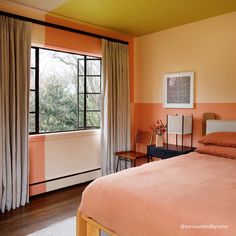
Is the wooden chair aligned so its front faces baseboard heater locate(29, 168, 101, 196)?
yes

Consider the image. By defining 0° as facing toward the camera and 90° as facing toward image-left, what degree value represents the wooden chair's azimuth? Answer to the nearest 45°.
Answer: approximately 45°

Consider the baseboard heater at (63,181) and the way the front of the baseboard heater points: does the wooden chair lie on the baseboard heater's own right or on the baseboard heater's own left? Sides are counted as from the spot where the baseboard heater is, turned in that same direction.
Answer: on the baseboard heater's own left

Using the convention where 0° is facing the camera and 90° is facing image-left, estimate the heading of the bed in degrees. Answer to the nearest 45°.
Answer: approximately 45°

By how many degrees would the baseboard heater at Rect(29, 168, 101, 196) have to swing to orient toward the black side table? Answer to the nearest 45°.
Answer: approximately 45° to its left

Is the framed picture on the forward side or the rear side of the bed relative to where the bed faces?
on the rear side

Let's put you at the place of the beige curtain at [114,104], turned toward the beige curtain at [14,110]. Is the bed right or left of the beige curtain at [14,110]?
left

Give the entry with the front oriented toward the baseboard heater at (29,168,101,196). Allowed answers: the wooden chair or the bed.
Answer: the wooden chair

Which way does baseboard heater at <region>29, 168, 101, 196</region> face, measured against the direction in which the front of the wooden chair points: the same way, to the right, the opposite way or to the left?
to the left
